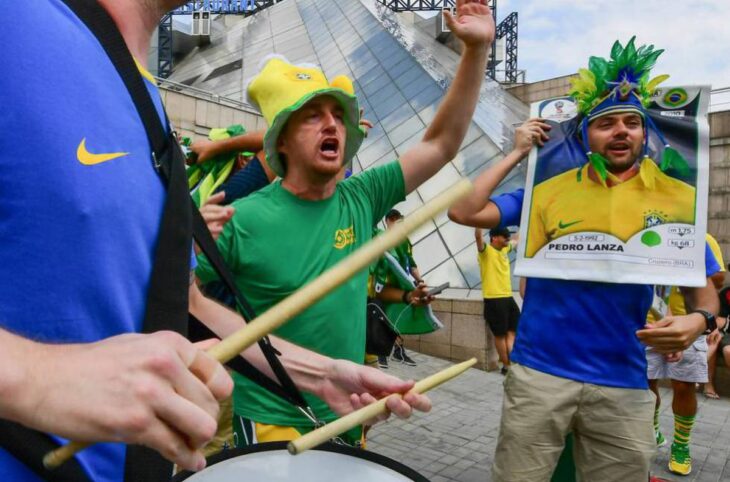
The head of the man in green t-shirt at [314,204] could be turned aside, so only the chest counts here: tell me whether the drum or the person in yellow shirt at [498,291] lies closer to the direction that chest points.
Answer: the drum

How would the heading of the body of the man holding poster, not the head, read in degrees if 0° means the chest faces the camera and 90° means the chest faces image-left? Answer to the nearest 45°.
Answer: approximately 0°

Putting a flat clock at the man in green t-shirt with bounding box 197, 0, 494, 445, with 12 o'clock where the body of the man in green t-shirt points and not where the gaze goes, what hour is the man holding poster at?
The man holding poster is roughly at 10 o'clock from the man in green t-shirt.

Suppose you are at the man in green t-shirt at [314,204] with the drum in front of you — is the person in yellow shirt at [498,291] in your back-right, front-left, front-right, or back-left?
back-left

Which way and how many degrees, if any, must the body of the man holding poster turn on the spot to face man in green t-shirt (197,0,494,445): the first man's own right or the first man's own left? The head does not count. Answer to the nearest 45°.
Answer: approximately 45° to the first man's own right
